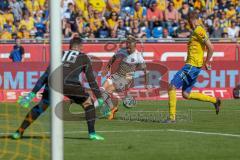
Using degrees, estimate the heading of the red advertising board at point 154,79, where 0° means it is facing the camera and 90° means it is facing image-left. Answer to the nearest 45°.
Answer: approximately 0°

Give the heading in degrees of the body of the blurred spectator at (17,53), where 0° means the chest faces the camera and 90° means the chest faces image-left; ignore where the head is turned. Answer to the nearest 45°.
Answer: approximately 0°

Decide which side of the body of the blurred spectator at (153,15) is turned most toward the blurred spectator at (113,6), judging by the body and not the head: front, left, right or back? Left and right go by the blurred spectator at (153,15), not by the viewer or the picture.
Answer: right
